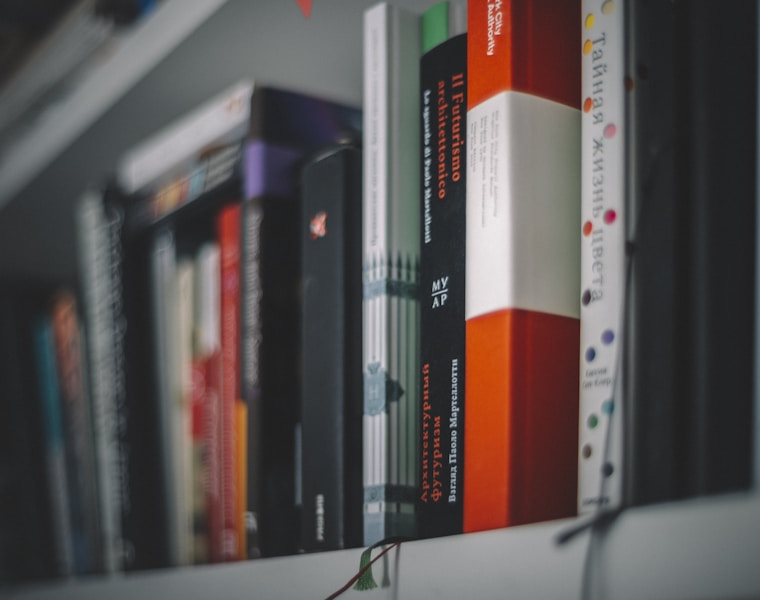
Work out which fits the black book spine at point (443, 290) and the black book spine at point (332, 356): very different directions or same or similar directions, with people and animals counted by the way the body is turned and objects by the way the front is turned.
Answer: same or similar directions

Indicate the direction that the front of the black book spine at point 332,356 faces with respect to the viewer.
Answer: facing the viewer

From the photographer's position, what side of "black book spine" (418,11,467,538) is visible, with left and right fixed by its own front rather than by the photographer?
front

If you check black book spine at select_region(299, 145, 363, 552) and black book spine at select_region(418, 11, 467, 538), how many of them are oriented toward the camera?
2
